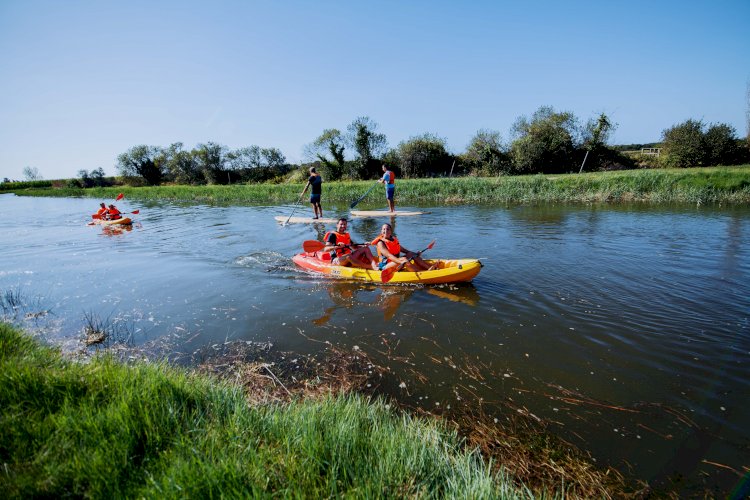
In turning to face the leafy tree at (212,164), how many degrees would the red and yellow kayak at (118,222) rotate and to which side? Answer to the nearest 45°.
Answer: approximately 90° to its left

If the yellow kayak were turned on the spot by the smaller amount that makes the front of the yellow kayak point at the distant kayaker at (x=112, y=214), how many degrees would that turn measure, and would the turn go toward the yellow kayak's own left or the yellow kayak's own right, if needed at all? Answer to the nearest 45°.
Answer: approximately 135° to the yellow kayak's own left

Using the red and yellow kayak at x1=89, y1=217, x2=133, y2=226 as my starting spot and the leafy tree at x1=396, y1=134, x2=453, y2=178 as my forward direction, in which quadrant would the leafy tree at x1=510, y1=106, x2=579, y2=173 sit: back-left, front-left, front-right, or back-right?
front-right

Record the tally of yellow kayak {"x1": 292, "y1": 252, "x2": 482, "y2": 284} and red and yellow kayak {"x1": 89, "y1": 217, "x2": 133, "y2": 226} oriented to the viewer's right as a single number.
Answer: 2

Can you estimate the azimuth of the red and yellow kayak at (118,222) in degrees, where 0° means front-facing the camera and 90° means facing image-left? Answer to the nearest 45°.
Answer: approximately 270°

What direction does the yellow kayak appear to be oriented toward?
to the viewer's right

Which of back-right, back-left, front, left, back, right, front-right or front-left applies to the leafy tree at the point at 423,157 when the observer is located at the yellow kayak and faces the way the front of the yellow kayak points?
left
